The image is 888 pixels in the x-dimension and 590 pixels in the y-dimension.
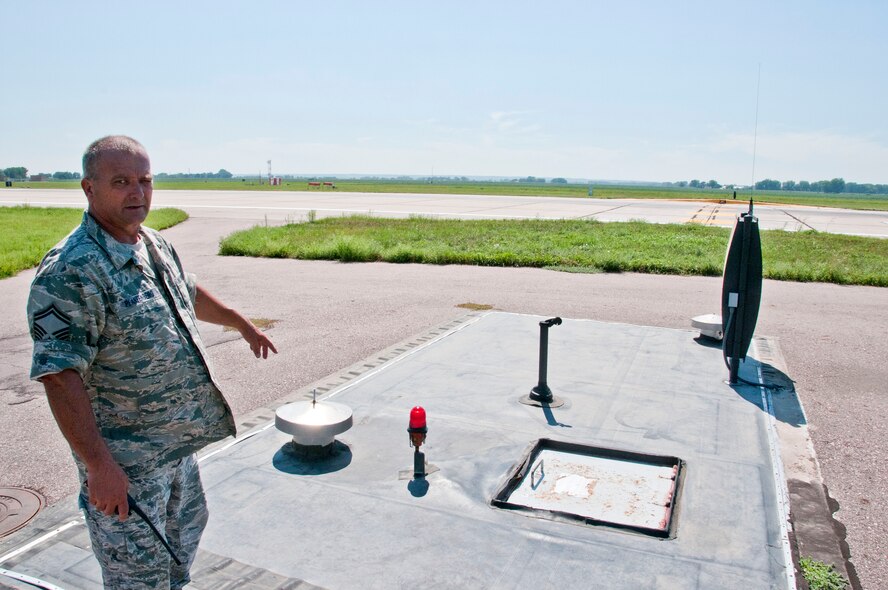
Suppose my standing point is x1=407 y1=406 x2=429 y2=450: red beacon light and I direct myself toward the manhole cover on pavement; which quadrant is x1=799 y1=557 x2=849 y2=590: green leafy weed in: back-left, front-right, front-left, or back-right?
back-left

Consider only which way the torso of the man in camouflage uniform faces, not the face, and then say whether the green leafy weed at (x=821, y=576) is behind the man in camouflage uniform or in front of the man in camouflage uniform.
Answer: in front

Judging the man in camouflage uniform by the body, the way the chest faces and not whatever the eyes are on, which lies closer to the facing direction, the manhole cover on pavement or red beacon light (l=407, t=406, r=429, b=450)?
the red beacon light

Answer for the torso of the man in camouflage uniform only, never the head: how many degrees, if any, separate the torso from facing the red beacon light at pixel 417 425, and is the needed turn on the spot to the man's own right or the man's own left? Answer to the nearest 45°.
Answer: approximately 90° to the man's own left

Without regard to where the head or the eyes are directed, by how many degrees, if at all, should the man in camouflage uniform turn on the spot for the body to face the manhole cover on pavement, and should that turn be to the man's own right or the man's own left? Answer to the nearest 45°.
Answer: approximately 135° to the man's own left

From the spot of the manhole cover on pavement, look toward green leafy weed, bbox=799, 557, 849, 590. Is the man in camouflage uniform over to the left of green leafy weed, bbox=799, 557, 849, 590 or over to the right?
right

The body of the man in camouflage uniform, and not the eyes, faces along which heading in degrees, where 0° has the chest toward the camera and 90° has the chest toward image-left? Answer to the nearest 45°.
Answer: approximately 315°

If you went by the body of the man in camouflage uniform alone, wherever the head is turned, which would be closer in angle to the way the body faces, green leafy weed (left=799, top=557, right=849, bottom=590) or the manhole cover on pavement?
the green leafy weed
